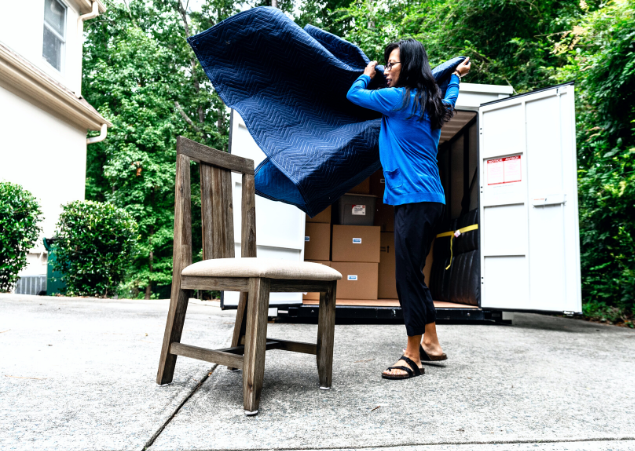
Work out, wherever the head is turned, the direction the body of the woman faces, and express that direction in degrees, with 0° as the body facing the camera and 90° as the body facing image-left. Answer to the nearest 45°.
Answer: approximately 90°

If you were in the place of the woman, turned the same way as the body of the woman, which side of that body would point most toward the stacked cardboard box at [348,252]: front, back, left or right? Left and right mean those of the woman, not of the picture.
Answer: right

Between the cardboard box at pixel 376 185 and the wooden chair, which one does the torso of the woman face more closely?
the wooden chair

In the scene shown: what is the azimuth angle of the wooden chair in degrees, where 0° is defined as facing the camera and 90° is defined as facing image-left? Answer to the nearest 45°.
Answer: approximately 315°

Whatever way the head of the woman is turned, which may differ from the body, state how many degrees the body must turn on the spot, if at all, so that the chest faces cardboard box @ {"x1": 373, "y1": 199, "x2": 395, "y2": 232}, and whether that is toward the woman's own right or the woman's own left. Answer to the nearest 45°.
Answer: approximately 90° to the woman's own right

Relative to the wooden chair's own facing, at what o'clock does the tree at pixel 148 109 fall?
The tree is roughly at 7 o'clock from the wooden chair.

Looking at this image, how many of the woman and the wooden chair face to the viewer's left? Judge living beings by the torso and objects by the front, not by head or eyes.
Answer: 1

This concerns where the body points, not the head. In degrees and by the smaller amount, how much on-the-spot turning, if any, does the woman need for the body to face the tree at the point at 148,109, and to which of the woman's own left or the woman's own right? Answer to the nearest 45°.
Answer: approximately 45° to the woman's own right
